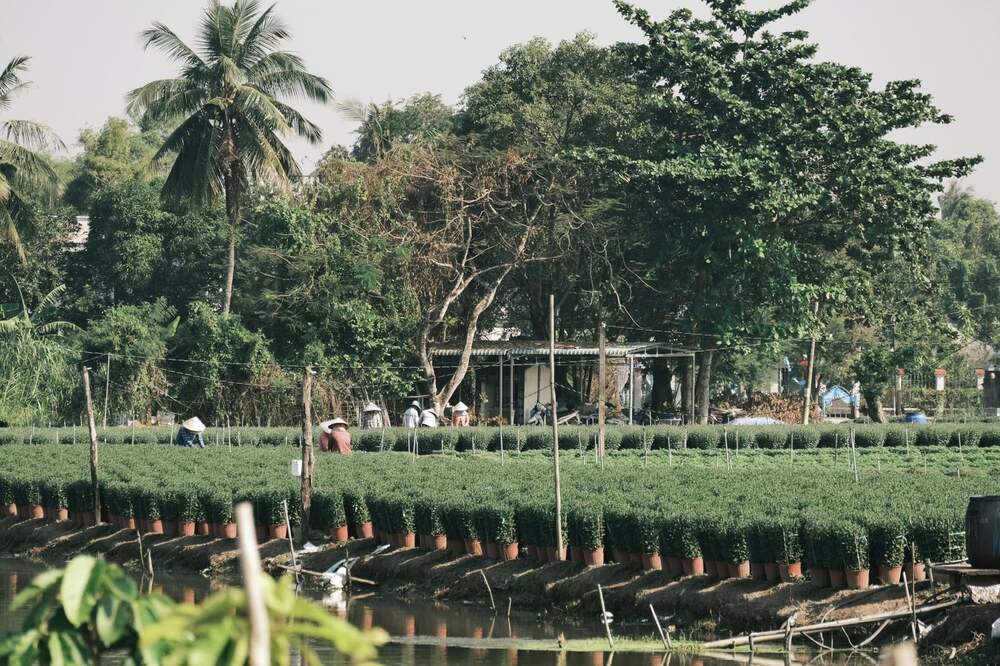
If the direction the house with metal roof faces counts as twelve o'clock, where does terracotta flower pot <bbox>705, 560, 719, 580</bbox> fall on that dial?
The terracotta flower pot is roughly at 12 o'clock from the house with metal roof.

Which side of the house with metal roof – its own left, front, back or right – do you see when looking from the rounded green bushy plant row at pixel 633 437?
front

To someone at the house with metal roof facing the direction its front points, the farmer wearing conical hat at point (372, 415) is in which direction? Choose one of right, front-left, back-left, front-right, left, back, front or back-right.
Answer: front-right

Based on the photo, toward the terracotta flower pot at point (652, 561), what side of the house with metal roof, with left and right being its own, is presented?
front

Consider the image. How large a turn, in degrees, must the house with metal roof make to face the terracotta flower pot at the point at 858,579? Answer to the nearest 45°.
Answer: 0° — it already faces it

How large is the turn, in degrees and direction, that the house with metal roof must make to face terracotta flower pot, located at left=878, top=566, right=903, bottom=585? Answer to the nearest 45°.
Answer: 0° — it already faces it

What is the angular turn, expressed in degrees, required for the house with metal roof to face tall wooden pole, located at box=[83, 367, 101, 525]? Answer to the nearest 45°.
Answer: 0° — it already faces it

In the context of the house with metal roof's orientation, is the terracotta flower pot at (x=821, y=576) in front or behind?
in front

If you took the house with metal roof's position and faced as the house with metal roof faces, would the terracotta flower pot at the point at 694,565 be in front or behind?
in front

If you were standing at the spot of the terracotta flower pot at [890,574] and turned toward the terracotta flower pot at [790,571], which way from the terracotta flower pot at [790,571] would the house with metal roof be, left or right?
right

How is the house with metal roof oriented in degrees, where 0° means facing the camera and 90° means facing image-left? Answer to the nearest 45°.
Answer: approximately 0°

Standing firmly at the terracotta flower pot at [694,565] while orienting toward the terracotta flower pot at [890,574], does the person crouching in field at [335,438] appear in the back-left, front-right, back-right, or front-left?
back-left
